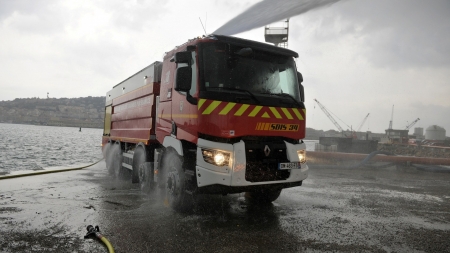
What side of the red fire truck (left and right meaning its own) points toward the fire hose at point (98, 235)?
right

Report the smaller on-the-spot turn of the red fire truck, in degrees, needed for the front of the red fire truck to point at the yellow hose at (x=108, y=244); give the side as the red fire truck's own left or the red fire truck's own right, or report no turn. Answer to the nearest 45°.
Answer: approximately 90° to the red fire truck's own right

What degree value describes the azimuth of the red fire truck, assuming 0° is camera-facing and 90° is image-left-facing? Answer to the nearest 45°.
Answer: approximately 315°
